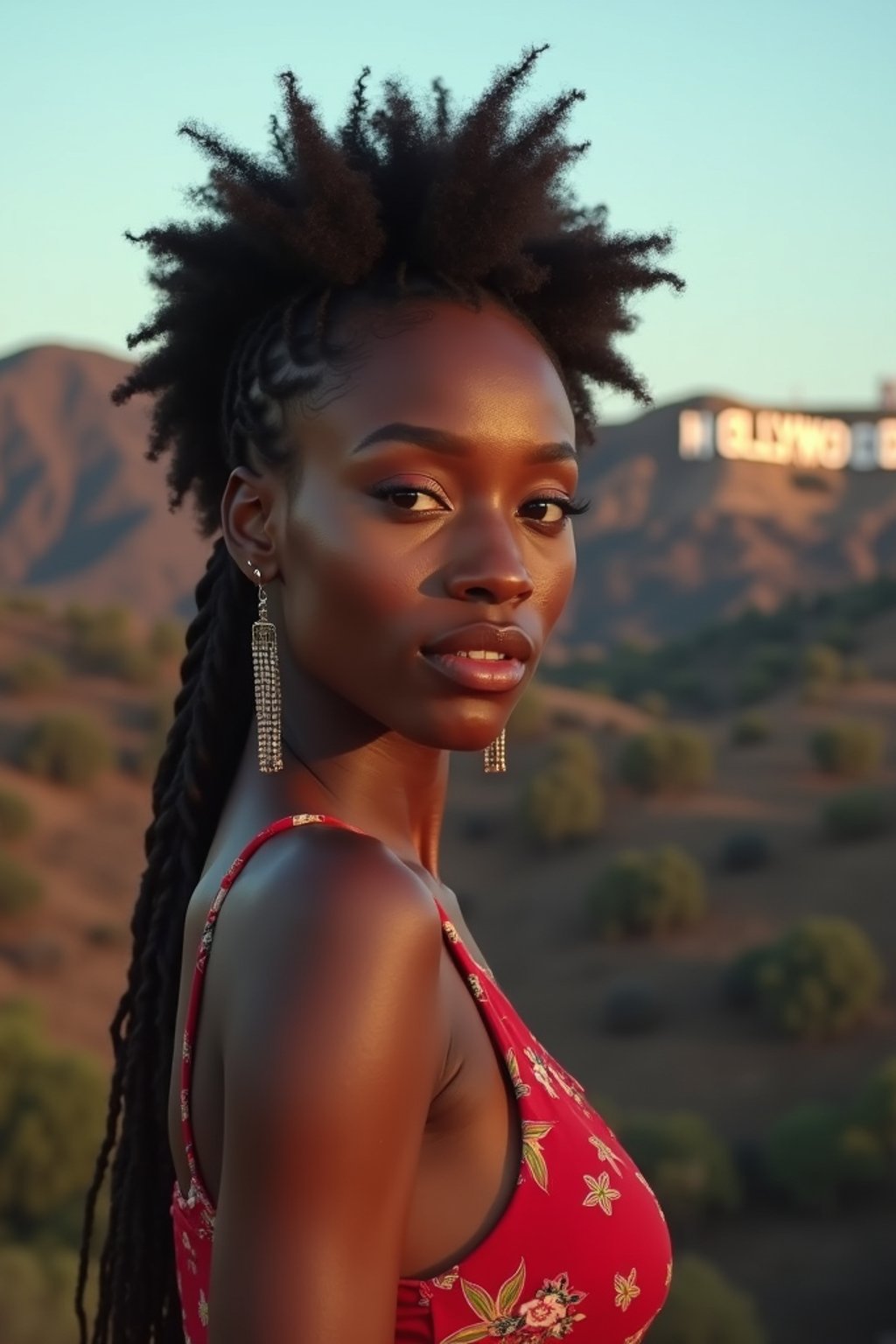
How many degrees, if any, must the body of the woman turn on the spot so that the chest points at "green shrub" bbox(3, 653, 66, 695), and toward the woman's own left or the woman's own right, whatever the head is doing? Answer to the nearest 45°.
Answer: approximately 90° to the woman's own left

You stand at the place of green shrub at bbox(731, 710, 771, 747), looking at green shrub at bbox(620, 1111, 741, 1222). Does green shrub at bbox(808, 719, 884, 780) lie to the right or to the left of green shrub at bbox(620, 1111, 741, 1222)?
left

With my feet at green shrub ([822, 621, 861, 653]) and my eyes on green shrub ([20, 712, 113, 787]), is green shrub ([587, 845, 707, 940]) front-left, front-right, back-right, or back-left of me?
front-left

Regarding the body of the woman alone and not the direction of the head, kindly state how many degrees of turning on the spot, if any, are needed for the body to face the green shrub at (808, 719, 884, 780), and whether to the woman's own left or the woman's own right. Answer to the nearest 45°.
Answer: approximately 90° to the woman's own left

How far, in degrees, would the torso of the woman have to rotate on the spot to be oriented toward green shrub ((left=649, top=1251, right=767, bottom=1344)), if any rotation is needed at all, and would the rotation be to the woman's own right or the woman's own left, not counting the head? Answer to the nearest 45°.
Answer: approximately 90° to the woman's own left

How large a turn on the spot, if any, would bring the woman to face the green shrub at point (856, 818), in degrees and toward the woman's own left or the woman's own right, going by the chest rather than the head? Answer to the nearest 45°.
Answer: approximately 90° to the woman's own left

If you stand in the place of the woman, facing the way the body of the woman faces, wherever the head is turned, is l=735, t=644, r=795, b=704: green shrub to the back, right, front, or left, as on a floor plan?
left

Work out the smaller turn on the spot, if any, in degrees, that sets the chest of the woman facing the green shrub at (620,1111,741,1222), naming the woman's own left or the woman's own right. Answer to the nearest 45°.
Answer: approximately 90° to the woman's own left

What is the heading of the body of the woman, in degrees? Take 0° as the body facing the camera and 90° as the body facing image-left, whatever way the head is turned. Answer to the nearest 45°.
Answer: approximately 270°

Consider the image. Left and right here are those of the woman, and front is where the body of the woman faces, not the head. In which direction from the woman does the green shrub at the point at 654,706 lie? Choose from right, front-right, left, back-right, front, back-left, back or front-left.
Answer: left

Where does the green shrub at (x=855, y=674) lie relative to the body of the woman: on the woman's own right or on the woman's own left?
on the woman's own left

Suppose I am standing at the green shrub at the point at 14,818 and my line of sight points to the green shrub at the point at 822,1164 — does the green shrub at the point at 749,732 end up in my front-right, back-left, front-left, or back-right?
front-left

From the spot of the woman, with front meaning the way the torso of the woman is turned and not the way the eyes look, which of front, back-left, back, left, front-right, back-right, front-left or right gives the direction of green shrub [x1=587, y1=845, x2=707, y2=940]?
left
